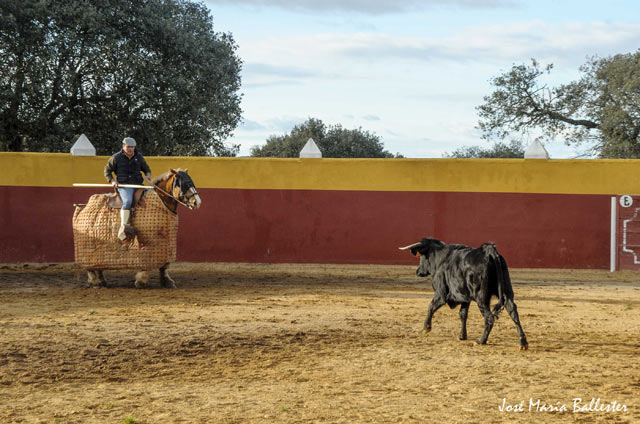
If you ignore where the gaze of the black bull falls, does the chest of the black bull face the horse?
yes

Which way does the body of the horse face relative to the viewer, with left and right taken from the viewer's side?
facing to the right of the viewer

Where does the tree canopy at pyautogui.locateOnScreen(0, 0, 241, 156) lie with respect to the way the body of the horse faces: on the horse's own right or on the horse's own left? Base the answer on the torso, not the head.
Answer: on the horse's own left

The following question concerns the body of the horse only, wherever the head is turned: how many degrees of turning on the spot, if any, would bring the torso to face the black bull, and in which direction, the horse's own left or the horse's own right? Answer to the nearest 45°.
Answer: approximately 45° to the horse's own right

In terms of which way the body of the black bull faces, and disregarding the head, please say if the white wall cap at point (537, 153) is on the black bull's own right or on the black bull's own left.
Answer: on the black bull's own right

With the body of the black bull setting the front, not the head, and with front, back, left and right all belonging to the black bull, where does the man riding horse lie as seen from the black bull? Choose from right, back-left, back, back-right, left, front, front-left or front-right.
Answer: front

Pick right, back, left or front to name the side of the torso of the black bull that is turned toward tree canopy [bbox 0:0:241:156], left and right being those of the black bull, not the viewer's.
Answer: front

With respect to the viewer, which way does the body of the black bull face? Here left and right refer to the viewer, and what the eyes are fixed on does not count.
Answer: facing away from the viewer and to the left of the viewer

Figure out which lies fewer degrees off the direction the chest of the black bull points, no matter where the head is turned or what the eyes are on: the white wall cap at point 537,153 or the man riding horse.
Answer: the man riding horse

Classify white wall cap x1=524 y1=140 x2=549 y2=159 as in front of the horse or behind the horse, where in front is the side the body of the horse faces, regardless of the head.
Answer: in front

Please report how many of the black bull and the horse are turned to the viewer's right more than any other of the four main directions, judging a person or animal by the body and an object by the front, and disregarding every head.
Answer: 1

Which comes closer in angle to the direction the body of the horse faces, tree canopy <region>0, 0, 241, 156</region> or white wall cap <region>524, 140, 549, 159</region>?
the white wall cap

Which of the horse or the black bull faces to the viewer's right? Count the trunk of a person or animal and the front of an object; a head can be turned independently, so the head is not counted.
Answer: the horse
